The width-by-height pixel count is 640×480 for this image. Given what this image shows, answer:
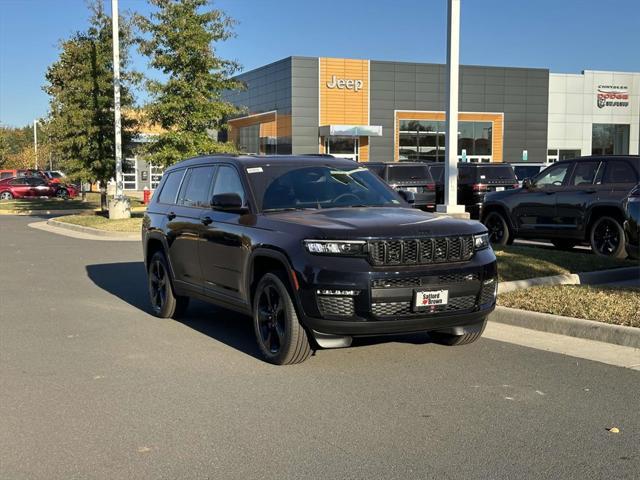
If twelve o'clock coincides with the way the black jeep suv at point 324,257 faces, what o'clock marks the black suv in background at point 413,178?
The black suv in background is roughly at 8 o'clock from the black jeep suv.

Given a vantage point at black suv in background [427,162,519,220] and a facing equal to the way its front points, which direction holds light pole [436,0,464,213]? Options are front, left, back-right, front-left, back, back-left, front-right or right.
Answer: back-left

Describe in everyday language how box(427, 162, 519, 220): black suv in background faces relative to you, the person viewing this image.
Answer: facing away from the viewer and to the left of the viewer

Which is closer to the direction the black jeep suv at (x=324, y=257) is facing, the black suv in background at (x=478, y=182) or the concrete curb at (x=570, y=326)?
the concrete curb

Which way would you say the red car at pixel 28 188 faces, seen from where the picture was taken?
facing to the right of the viewer

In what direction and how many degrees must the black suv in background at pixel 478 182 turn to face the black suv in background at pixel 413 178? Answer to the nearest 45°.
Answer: approximately 45° to its left

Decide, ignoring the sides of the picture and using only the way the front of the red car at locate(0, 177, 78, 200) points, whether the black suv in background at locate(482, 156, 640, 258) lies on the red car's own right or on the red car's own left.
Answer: on the red car's own right

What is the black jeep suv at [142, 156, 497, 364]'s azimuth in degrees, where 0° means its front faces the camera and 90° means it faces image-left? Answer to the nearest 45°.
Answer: approximately 315°

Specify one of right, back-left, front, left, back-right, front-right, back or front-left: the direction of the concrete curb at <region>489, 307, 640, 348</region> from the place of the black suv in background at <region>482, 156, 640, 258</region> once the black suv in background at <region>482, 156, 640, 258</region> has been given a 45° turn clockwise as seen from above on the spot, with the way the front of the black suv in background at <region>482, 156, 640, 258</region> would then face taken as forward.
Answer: back

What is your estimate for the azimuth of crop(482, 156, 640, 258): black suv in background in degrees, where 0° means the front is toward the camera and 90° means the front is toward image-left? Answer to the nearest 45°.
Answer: approximately 135°

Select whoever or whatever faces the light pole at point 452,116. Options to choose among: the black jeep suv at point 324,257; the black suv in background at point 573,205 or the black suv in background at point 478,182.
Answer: the black suv in background at point 573,205

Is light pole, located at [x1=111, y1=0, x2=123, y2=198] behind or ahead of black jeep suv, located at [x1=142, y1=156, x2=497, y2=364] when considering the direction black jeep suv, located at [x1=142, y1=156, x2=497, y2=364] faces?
behind

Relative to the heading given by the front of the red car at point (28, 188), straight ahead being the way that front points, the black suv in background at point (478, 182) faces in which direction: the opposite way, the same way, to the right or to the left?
to the left
